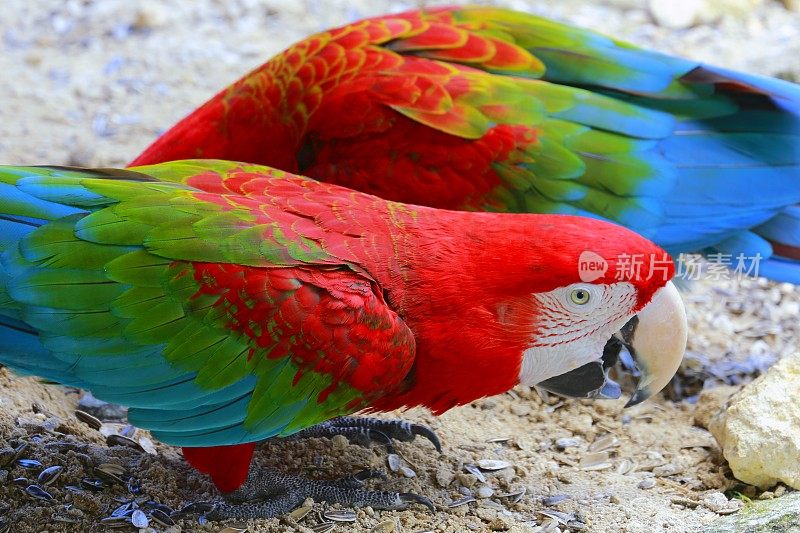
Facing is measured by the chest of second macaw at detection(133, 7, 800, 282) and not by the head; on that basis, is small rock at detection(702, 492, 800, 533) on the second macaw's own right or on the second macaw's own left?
on the second macaw's own left

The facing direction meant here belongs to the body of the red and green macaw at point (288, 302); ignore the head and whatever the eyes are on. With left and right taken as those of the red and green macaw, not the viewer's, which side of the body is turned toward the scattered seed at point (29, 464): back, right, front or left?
back

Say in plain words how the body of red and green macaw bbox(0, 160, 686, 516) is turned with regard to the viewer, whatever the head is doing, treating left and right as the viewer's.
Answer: facing to the right of the viewer

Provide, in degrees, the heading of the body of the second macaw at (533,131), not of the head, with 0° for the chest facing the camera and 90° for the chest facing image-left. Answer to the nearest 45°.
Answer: approximately 90°

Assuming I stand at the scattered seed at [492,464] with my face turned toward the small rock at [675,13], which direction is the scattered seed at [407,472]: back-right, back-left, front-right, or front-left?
back-left

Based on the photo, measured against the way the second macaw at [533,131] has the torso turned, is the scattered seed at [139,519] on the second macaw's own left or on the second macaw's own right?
on the second macaw's own left

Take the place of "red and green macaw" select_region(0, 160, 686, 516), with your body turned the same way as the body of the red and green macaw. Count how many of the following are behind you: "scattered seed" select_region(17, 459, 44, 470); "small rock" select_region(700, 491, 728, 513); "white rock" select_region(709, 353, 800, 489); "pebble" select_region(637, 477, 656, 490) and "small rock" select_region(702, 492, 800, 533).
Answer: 1

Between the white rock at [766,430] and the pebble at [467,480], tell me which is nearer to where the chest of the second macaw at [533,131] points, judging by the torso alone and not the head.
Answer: the pebble

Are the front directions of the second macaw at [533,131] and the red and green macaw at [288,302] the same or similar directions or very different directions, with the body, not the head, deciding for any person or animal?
very different directions

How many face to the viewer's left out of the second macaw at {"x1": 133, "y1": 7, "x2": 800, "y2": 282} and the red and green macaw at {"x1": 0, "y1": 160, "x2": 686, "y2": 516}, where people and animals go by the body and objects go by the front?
1

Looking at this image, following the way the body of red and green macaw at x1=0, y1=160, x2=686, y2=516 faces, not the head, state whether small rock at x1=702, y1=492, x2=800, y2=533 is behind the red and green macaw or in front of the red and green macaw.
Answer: in front

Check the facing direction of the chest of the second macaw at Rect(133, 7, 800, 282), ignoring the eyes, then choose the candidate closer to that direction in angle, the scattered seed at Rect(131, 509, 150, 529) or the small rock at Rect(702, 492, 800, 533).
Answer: the scattered seed

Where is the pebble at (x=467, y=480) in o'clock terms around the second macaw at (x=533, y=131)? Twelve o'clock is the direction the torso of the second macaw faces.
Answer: The pebble is roughly at 9 o'clock from the second macaw.

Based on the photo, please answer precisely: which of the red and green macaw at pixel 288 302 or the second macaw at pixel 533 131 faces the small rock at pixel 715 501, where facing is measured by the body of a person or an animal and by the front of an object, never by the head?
the red and green macaw
